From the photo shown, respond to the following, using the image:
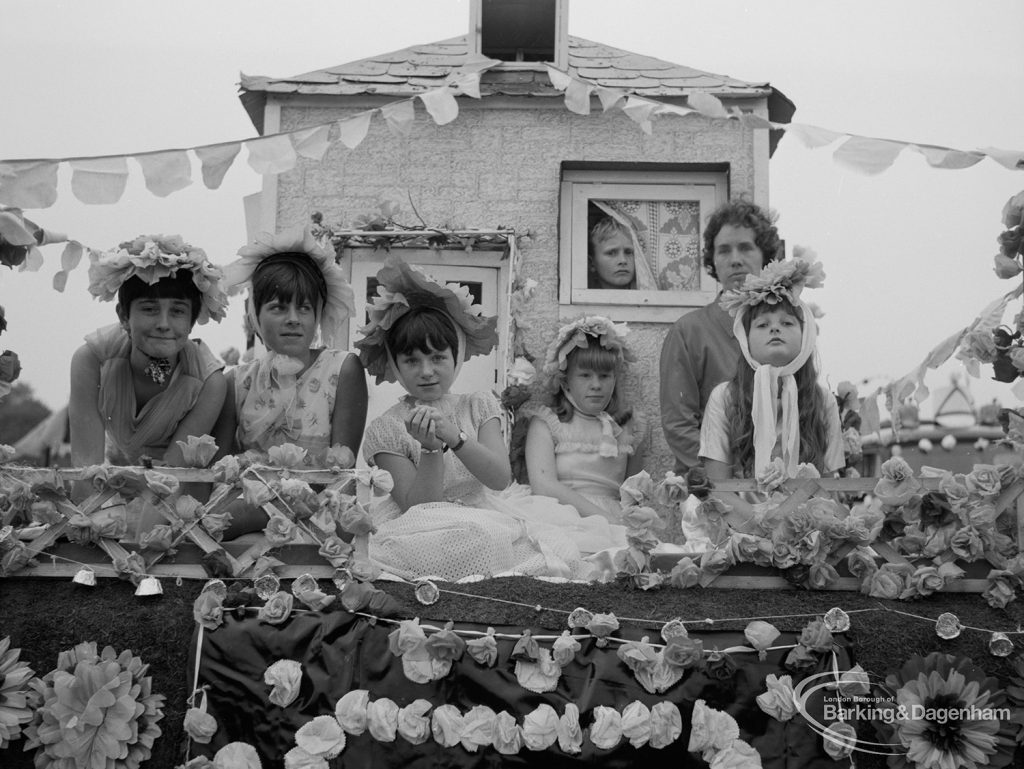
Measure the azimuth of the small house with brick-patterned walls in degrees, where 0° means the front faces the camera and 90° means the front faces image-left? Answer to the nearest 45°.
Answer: approximately 0°

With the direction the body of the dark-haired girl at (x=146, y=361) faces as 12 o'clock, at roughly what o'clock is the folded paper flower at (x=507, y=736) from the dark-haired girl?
The folded paper flower is roughly at 11 o'clock from the dark-haired girl.

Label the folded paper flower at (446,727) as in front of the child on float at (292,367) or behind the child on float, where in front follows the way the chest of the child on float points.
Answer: in front

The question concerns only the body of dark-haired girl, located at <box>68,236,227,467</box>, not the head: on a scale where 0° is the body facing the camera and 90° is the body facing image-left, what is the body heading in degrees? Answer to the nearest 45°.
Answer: approximately 0°

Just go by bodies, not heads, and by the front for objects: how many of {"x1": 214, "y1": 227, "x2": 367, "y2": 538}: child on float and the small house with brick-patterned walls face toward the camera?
2

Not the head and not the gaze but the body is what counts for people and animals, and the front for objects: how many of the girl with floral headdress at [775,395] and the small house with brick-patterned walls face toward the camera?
2

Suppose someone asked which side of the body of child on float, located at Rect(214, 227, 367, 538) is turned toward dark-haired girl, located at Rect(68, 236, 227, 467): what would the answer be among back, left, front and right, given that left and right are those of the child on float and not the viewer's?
right
